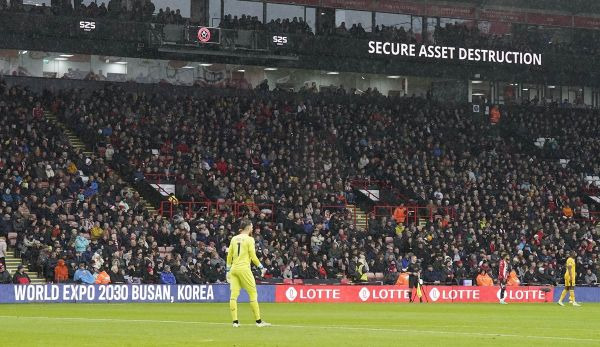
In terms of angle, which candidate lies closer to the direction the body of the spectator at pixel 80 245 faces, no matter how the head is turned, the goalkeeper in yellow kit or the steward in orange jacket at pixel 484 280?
the goalkeeper in yellow kit

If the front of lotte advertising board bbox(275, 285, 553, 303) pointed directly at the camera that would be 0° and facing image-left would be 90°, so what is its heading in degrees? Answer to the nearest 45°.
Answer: approximately 0°

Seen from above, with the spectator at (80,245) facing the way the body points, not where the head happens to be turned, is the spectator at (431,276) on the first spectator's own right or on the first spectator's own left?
on the first spectator's own left

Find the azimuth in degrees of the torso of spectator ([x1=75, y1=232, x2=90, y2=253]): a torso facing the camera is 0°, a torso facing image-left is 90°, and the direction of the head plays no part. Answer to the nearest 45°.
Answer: approximately 0°

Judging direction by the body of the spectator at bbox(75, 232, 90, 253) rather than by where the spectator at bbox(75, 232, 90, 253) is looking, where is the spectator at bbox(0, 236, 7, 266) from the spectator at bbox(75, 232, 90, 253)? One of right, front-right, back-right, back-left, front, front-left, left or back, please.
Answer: right

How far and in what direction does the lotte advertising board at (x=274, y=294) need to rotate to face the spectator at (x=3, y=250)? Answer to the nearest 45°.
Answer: approximately 90° to its right
